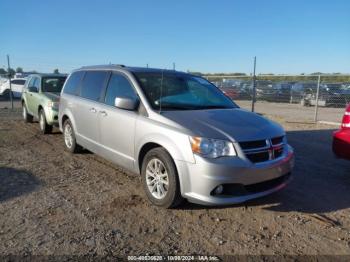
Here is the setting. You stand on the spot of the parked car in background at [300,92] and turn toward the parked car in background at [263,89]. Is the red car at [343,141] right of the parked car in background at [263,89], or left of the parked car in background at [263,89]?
left

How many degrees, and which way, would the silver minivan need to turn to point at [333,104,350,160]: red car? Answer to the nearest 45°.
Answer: approximately 45° to its left

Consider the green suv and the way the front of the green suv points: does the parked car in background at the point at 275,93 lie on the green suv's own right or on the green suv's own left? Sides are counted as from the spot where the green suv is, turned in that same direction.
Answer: on the green suv's own left

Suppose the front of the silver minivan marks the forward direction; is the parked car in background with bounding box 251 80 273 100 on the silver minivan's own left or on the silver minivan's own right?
on the silver minivan's own left

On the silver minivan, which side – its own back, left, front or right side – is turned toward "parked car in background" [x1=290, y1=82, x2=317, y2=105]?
left

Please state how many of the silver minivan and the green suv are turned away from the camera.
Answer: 0

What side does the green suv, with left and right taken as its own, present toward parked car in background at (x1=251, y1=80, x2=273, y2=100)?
left

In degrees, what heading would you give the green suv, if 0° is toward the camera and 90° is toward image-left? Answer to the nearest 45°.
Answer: approximately 315°

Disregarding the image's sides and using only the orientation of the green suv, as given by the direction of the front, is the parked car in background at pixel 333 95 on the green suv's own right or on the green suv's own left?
on the green suv's own left

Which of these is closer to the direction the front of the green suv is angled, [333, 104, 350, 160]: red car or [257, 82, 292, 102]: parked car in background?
the red car

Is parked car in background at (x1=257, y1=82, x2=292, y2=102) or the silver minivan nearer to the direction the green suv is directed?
the silver minivan
